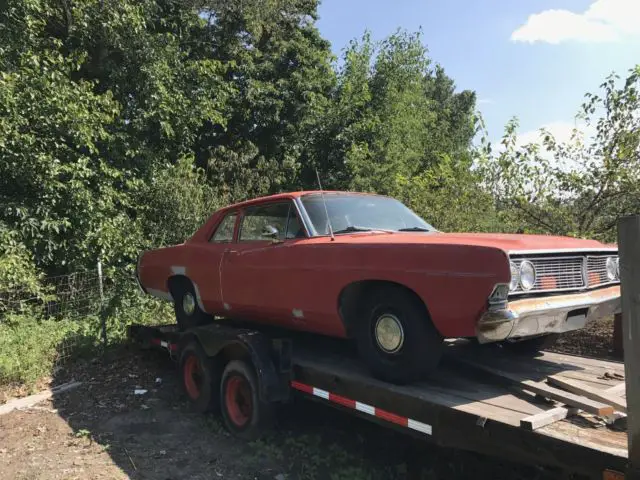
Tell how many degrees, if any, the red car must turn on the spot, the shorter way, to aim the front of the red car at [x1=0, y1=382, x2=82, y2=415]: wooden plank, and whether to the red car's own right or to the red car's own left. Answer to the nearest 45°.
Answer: approximately 180°

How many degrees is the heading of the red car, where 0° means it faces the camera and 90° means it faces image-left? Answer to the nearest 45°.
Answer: approximately 315°

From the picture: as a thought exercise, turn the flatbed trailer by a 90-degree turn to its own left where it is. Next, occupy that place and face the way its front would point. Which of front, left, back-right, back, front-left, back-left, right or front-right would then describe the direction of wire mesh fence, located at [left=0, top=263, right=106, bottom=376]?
left

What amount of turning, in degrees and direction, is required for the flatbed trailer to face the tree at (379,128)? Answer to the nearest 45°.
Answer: approximately 135° to its left

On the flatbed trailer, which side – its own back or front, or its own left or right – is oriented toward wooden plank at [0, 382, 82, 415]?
back

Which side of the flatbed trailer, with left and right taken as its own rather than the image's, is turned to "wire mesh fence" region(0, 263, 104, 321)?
back
